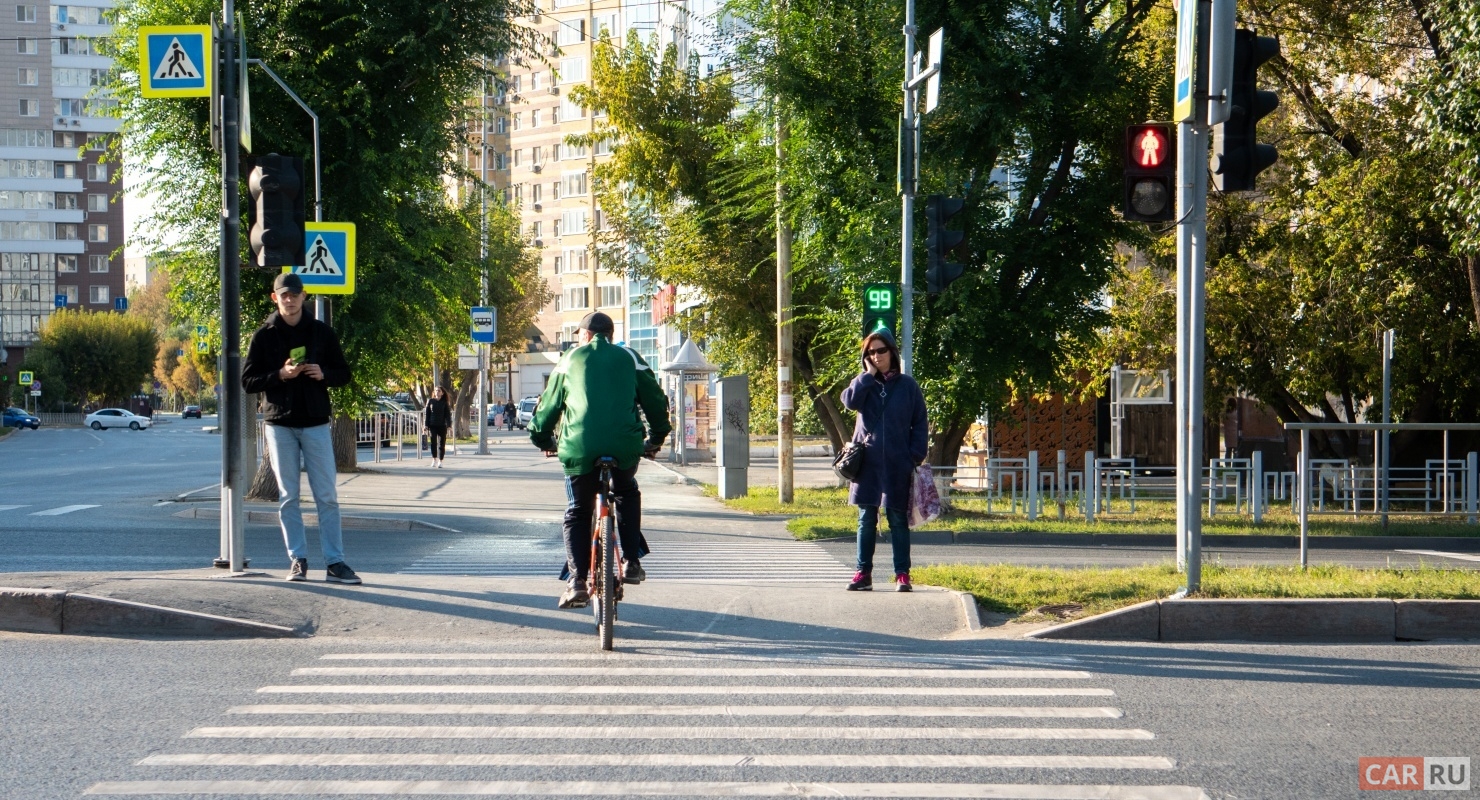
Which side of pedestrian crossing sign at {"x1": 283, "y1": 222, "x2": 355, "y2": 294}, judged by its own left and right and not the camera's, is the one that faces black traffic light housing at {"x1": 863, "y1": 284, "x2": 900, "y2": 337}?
left

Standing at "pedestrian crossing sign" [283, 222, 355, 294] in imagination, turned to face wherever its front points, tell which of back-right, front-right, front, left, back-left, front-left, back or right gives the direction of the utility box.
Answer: back-left

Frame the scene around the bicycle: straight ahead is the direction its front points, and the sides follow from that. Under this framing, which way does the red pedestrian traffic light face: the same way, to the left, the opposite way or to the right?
the opposite way

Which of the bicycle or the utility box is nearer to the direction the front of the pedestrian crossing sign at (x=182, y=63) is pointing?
the bicycle

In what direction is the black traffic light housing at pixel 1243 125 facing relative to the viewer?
to the viewer's right

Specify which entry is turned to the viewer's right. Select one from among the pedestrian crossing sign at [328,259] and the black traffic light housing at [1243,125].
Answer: the black traffic light housing

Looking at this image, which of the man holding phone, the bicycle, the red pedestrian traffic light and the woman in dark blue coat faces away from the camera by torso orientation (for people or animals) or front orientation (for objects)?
the bicycle

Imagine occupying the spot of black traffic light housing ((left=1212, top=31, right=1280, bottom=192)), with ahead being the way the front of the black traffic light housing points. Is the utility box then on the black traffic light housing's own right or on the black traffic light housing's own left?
on the black traffic light housing's own left
